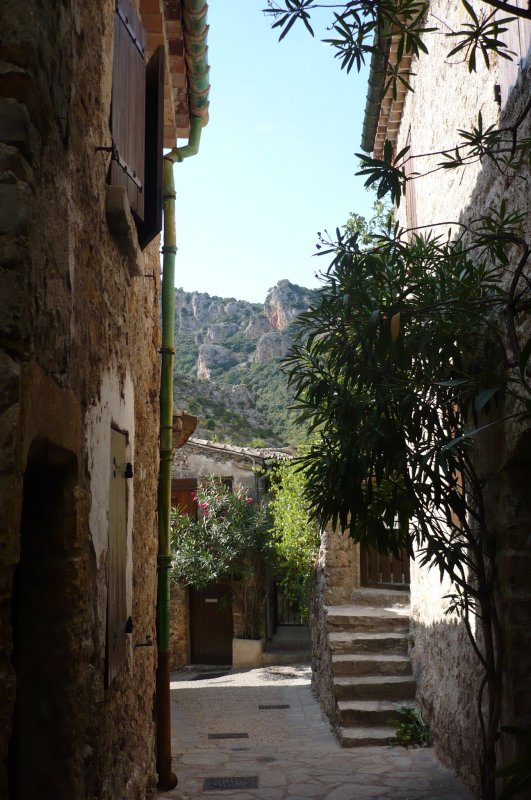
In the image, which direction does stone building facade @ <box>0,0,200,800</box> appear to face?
to the viewer's right

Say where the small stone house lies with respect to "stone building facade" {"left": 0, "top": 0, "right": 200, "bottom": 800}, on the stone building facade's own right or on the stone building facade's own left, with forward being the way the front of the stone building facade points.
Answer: on the stone building facade's own left

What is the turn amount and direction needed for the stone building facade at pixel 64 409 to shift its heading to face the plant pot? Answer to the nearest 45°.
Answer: approximately 90° to its left

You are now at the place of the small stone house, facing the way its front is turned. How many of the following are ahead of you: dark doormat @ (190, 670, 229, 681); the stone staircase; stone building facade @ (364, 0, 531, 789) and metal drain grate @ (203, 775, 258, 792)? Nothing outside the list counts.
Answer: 4

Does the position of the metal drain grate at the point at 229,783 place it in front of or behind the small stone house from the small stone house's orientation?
in front

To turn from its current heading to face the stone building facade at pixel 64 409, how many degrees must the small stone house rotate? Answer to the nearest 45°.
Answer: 0° — it already faces it

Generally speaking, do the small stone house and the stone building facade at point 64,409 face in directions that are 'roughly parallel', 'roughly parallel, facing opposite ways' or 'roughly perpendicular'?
roughly perpendicular

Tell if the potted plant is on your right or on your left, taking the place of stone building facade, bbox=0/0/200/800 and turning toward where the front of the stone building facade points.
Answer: on your left

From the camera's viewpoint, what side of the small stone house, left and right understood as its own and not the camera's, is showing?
front
